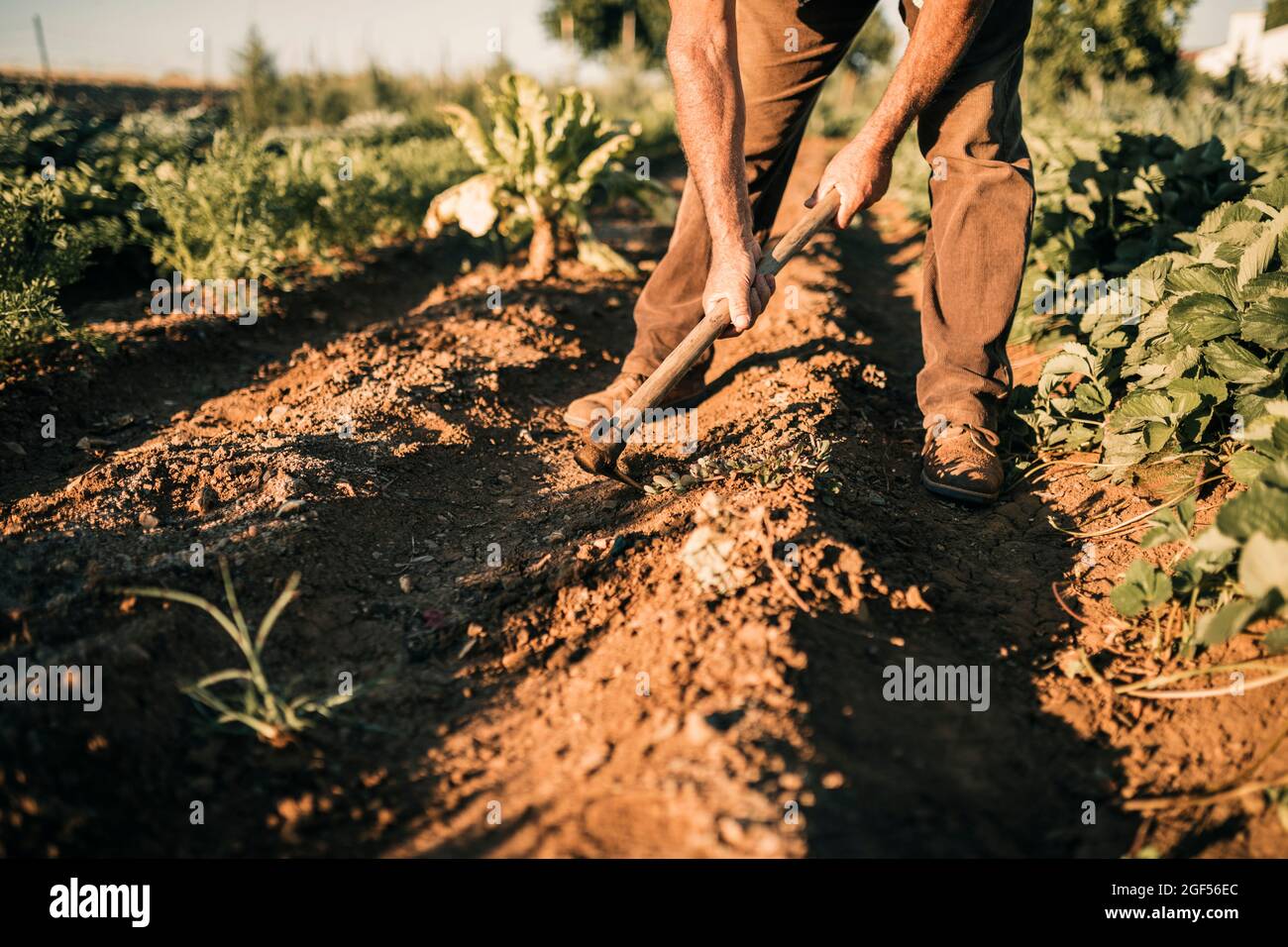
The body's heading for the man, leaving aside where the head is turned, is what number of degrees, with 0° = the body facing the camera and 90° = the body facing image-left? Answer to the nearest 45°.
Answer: approximately 0°

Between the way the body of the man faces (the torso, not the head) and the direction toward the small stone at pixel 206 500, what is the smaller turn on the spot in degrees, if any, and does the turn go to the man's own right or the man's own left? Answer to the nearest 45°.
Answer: approximately 45° to the man's own right

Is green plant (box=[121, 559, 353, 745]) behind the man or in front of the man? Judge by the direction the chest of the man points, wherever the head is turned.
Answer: in front

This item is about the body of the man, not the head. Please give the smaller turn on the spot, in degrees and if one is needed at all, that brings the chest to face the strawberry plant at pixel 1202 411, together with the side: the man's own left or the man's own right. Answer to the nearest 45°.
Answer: approximately 45° to the man's own left

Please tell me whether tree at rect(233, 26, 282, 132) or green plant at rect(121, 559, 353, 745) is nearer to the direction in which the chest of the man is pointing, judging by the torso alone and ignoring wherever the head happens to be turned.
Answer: the green plant

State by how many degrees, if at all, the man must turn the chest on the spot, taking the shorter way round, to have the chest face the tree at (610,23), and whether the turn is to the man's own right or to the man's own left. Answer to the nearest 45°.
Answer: approximately 180°

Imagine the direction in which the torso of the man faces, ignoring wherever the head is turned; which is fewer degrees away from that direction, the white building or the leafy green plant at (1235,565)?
the leafy green plant

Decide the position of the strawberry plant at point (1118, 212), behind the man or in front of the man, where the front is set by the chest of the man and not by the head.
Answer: behind

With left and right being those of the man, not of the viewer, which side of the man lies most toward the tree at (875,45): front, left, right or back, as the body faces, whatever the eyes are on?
back

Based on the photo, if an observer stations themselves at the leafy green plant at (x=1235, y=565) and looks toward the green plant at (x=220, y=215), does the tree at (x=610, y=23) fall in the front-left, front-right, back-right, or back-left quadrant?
front-right
